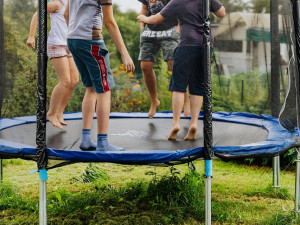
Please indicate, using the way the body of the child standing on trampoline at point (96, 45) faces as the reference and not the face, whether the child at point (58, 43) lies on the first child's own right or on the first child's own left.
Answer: on the first child's own left

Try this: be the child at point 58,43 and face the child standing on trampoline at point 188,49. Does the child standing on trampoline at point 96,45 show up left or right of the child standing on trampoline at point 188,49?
right

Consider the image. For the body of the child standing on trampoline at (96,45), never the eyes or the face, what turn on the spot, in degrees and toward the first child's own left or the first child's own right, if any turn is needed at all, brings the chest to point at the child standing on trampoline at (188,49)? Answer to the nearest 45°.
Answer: approximately 45° to the first child's own right

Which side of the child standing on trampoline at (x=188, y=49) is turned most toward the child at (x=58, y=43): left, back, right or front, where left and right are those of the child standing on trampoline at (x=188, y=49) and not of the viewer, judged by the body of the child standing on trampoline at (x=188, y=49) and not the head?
left

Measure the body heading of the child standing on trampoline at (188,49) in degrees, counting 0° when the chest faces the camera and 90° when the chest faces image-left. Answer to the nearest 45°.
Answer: approximately 180°

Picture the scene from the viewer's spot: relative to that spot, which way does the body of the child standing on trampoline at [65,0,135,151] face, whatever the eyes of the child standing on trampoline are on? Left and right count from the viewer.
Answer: facing away from the viewer and to the right of the viewer

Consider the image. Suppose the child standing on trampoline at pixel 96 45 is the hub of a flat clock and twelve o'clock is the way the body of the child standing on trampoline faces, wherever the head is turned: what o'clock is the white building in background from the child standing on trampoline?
The white building in background is roughly at 12 o'clock from the child standing on trampoline.
